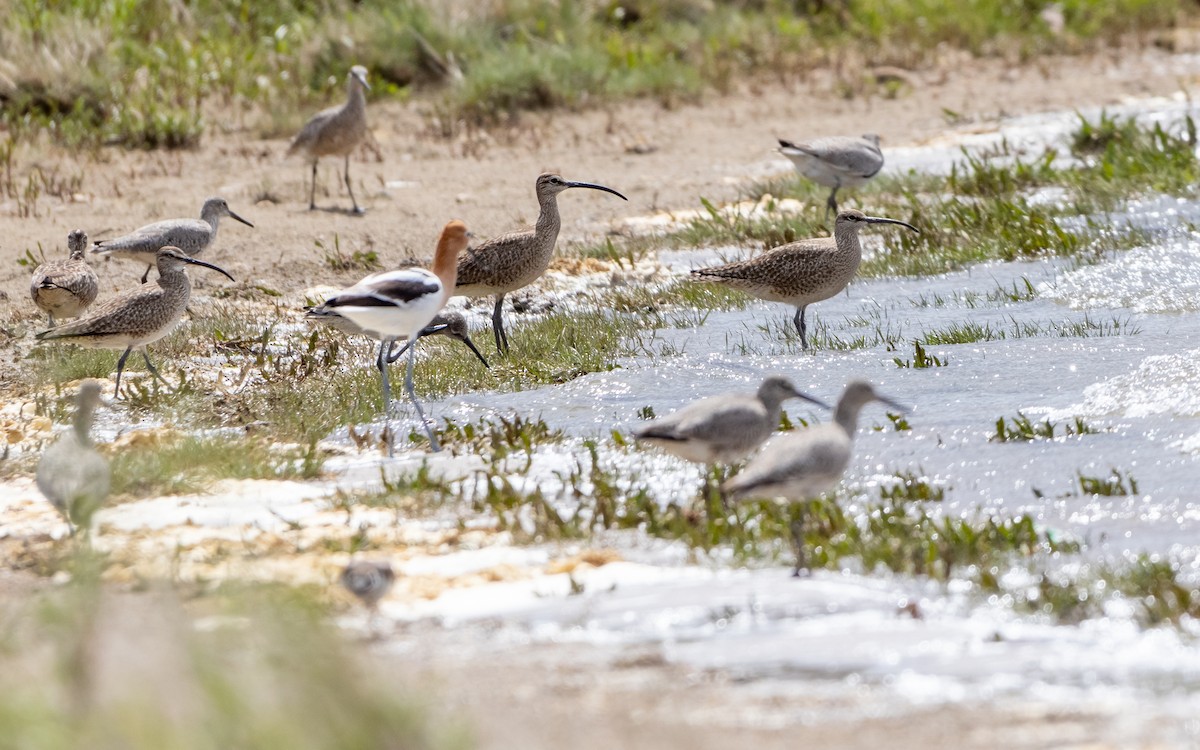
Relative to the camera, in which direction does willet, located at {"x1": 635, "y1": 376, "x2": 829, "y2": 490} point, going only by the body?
to the viewer's right

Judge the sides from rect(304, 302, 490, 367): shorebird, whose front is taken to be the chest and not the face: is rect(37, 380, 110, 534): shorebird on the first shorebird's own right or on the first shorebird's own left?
on the first shorebird's own right

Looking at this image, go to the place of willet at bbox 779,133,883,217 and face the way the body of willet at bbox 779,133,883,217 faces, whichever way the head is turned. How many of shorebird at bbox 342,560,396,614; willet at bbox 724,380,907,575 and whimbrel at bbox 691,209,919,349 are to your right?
3

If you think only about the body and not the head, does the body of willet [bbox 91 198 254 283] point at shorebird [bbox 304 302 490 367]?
no

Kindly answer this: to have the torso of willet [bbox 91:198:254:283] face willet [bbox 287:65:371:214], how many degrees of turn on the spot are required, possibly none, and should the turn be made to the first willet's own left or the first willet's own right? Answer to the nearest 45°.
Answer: approximately 45° to the first willet's own left

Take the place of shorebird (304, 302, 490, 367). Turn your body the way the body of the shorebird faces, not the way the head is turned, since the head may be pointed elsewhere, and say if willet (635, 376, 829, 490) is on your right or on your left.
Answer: on your right

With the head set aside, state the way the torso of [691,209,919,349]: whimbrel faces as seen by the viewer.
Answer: to the viewer's right

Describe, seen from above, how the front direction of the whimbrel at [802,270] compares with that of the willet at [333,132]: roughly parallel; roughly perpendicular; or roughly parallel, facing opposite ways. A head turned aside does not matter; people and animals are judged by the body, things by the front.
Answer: roughly parallel

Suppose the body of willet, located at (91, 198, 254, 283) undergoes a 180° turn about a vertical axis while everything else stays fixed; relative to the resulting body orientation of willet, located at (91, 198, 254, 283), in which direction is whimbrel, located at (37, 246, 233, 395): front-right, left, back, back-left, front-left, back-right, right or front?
left

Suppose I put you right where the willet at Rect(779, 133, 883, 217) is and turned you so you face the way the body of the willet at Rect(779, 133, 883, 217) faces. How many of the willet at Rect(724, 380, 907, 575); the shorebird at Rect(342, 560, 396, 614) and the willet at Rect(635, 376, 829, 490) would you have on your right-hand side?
3

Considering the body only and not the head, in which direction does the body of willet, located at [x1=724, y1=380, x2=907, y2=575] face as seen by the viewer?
to the viewer's right

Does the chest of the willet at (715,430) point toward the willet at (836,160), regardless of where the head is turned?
no

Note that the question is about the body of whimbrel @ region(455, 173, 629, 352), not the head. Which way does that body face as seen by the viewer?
to the viewer's right

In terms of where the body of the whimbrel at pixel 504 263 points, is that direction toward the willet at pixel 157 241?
no

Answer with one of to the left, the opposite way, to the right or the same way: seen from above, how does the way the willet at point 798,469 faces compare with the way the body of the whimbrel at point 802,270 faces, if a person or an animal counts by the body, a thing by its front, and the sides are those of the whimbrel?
the same way
